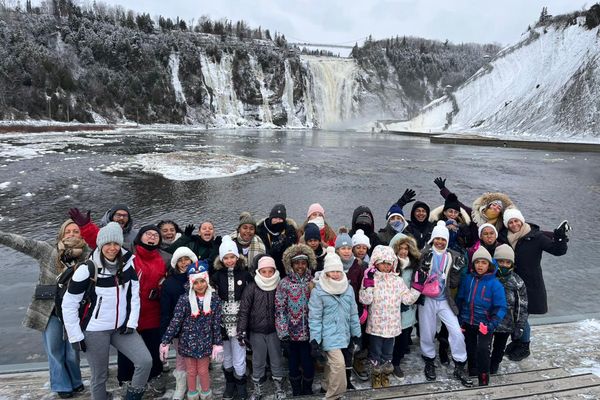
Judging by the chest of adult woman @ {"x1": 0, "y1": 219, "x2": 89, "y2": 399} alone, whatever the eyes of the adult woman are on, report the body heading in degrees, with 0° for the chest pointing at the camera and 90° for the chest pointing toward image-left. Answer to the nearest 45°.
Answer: approximately 315°

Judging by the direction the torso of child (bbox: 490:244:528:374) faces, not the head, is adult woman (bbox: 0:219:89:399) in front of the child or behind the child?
in front

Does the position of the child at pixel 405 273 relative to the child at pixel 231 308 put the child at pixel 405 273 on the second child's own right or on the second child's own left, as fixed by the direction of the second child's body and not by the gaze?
on the second child's own left

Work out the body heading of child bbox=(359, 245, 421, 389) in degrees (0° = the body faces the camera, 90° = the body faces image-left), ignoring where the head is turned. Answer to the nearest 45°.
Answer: approximately 0°

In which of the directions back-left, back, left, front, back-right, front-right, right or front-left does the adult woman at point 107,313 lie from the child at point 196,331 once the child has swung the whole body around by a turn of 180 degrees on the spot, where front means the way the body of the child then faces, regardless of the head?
left

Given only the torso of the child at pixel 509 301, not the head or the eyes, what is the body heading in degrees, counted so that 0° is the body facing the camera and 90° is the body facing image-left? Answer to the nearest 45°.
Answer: approximately 45°
